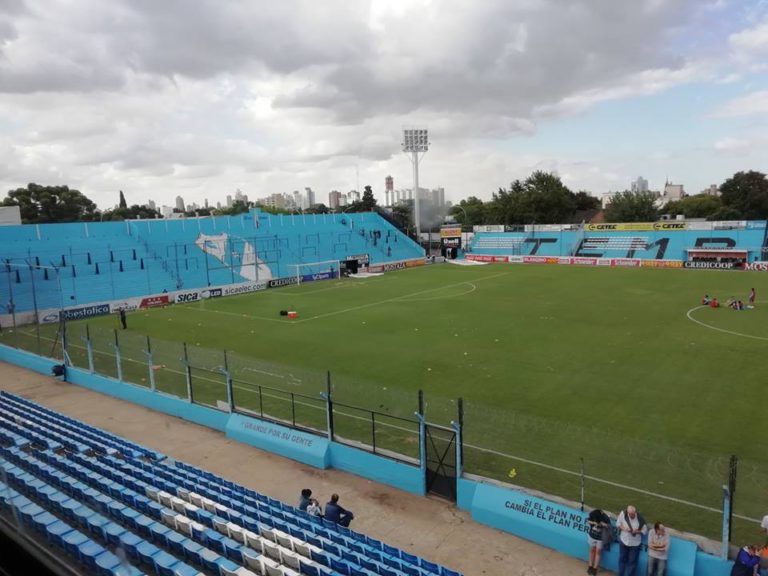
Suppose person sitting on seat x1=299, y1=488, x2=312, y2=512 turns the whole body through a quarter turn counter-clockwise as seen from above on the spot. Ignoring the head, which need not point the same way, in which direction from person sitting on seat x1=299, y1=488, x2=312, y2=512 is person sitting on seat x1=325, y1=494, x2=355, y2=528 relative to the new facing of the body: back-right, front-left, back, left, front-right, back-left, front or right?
back

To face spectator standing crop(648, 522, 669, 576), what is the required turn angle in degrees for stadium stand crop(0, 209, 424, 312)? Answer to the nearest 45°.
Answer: approximately 45° to its right

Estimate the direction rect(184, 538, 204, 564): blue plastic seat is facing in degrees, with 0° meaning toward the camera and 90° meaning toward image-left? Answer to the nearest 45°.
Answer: approximately 225°

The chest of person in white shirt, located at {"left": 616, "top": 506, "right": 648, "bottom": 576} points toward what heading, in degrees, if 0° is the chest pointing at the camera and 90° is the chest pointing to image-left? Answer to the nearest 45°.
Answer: approximately 0°

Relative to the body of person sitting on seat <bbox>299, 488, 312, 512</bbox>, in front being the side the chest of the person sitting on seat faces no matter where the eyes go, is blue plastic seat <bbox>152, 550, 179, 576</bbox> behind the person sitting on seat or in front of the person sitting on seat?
behind

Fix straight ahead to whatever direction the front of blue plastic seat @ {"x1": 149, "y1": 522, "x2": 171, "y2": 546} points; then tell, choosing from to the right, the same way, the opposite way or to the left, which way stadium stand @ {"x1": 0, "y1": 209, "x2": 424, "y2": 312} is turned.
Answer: to the right

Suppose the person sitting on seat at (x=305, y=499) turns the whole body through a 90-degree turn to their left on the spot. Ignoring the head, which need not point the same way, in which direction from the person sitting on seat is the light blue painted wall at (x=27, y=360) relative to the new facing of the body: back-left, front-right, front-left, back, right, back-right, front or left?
front

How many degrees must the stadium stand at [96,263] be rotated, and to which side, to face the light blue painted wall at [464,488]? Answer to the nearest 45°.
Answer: approximately 45° to its right

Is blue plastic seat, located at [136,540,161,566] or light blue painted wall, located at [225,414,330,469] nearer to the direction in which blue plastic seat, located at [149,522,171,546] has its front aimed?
the light blue painted wall

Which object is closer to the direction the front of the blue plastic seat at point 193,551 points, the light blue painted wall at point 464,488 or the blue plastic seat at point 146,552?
the light blue painted wall

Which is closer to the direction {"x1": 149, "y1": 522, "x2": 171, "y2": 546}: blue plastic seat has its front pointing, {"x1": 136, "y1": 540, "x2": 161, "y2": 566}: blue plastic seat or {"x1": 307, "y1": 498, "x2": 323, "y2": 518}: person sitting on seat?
the person sitting on seat

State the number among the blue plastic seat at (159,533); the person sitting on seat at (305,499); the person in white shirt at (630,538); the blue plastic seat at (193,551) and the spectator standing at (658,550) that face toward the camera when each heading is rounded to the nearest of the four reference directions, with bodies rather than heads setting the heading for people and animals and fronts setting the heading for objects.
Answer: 2

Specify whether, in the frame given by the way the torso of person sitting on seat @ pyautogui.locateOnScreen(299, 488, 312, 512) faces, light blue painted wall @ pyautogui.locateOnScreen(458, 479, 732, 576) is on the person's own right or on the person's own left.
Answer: on the person's own right

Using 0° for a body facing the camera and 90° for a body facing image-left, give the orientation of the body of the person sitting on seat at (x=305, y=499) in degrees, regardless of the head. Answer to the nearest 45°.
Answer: approximately 225°
